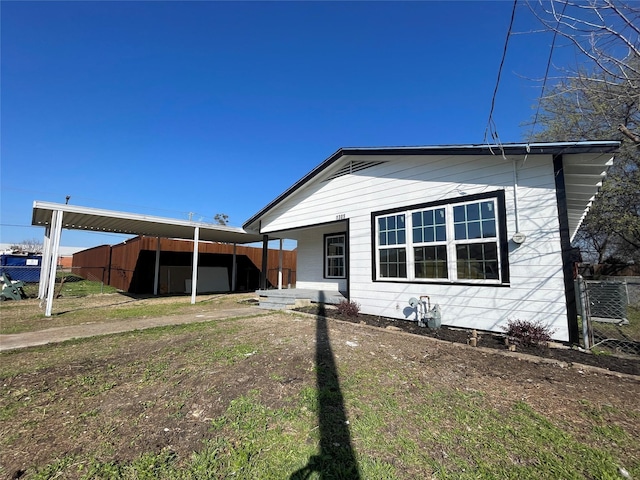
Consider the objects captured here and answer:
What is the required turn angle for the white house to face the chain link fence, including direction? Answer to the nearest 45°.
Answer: approximately 135° to its left

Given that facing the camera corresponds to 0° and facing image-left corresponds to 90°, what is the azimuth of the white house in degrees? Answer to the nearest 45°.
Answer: approximately 45°

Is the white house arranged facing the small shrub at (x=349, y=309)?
no

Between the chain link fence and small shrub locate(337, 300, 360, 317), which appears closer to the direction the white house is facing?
the small shrub

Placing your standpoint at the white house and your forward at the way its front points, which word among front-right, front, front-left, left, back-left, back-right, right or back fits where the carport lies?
front-right

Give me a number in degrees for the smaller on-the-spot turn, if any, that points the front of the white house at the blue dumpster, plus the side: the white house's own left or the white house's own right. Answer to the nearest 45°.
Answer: approximately 45° to the white house's own right
